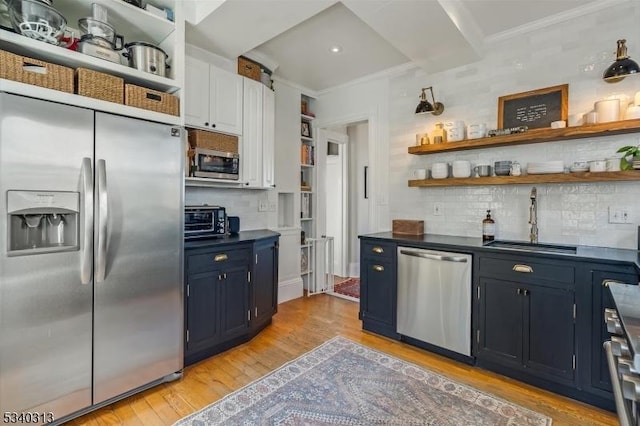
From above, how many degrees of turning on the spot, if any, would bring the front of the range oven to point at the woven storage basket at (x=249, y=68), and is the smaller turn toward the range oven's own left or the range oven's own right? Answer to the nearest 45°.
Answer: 0° — it already faces it

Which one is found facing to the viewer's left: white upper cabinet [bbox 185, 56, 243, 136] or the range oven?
the range oven

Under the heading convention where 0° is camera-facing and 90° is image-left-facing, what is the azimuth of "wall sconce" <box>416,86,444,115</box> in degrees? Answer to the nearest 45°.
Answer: approximately 45°

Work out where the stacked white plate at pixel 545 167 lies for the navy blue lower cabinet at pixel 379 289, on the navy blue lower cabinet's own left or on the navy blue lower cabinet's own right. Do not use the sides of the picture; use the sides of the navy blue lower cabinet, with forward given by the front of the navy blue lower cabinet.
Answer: on the navy blue lower cabinet's own left

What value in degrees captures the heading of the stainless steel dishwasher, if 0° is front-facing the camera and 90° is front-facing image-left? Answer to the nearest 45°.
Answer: approximately 45°

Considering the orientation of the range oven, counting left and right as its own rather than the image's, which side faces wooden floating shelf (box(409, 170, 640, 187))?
right

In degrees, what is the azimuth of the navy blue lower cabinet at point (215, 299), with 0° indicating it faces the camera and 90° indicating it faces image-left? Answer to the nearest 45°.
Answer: approximately 315°

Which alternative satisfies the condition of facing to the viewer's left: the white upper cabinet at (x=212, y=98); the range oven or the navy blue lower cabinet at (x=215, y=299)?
the range oven

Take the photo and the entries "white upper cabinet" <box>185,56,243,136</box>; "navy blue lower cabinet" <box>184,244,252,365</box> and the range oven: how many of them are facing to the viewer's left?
1

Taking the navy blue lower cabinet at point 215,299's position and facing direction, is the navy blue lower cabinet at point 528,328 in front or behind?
in front

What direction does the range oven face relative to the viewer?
to the viewer's left

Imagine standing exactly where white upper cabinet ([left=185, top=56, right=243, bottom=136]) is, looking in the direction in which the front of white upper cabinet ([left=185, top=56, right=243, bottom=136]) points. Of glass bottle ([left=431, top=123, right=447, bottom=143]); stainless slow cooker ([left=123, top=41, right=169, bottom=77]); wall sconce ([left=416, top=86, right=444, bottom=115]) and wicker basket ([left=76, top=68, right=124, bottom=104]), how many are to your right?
2

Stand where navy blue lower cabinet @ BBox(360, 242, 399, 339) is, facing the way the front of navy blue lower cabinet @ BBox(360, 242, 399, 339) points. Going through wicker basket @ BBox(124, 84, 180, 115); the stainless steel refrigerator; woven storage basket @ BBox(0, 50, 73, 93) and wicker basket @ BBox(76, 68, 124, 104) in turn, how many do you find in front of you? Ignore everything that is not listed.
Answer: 4

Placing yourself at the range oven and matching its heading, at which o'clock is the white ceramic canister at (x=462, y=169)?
The white ceramic canister is roughly at 2 o'clock from the range oven.

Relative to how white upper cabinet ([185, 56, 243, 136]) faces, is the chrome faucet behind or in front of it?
in front
